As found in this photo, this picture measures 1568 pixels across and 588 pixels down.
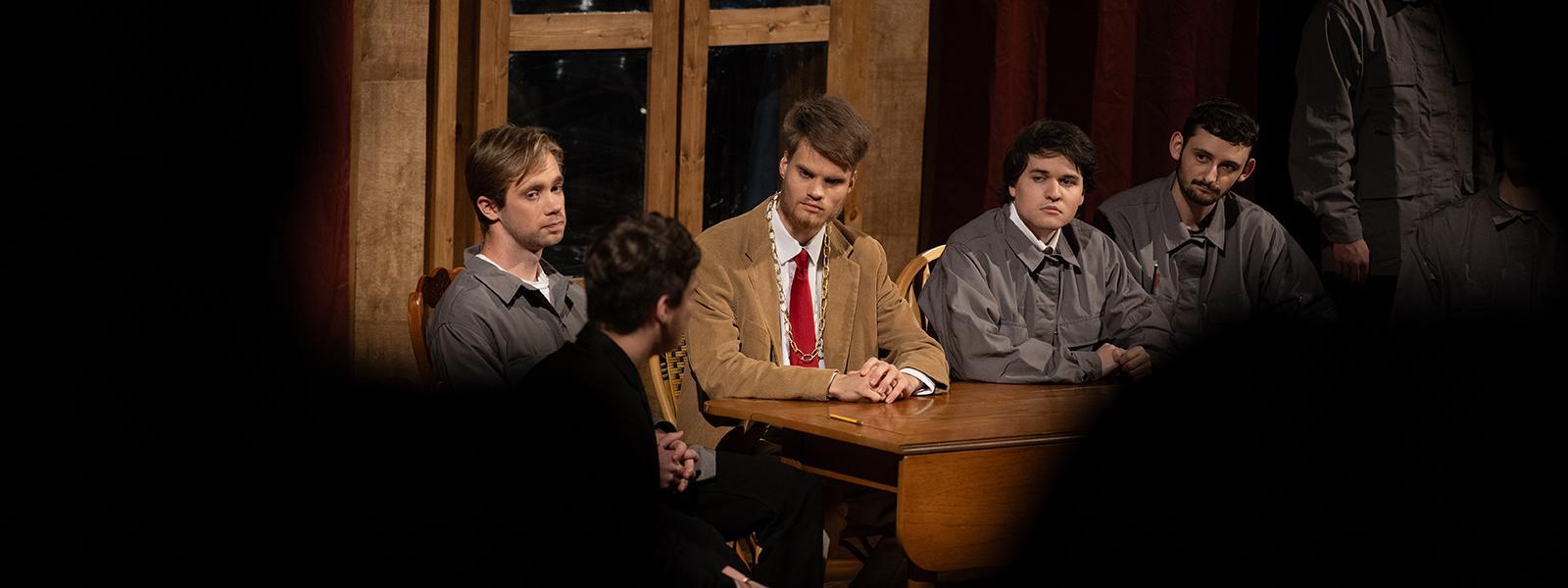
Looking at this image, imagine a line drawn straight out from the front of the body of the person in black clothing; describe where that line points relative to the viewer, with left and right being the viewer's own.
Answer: facing to the right of the viewer

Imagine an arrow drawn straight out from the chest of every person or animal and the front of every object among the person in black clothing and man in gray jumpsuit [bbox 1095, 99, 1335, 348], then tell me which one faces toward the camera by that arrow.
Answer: the man in gray jumpsuit

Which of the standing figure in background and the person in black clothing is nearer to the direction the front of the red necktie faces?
the person in black clothing

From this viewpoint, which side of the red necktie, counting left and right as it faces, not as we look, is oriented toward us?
front

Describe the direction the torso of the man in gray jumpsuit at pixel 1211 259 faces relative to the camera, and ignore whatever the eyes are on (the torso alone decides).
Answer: toward the camera

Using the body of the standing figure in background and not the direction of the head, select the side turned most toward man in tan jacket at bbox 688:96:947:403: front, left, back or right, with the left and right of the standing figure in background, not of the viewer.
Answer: right

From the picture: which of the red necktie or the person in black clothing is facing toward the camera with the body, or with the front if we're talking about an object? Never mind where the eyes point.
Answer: the red necktie

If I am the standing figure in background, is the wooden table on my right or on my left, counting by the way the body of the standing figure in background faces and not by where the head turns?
on my right

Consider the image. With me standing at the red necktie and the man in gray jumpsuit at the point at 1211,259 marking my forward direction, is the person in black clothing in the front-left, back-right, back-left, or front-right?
back-right
